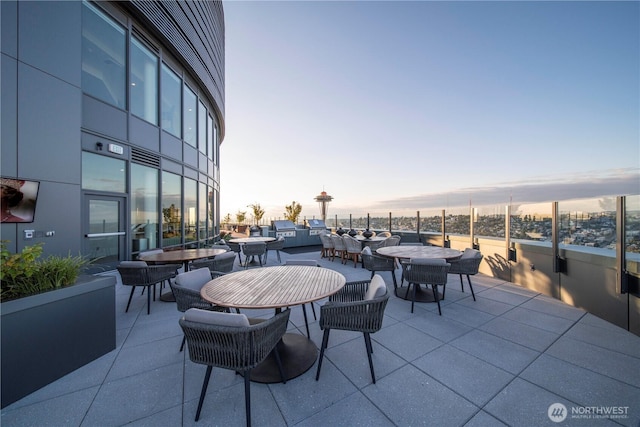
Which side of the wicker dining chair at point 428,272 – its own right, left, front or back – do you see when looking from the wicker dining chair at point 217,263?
left

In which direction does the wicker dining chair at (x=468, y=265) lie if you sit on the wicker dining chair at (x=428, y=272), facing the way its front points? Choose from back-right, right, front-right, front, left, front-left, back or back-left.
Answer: front-right

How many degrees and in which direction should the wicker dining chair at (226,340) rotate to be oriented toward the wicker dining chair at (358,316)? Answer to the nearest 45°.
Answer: approximately 45° to its right

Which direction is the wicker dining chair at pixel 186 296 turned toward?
to the viewer's right

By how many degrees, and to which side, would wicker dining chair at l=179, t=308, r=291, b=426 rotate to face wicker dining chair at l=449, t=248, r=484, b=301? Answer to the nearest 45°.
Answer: approximately 45° to its right

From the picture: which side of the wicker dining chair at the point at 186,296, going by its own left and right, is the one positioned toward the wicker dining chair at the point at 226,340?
right

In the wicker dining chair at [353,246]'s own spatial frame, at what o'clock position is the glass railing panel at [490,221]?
The glass railing panel is roughly at 2 o'clock from the wicker dining chair.

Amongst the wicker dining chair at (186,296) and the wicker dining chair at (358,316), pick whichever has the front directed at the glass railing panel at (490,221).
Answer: the wicker dining chair at (186,296)

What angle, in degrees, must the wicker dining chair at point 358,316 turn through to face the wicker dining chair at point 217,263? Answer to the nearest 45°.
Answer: approximately 45° to its right

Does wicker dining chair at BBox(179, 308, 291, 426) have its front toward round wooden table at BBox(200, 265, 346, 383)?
yes

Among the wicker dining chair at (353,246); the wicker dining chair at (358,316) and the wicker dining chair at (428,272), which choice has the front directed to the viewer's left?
the wicker dining chair at (358,316)

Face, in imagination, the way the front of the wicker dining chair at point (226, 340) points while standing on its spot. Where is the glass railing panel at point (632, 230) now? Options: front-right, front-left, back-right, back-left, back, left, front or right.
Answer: front-right

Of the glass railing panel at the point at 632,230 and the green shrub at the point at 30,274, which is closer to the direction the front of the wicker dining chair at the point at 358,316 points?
the green shrub

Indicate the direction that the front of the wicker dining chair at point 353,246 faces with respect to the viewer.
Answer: facing away from the viewer and to the right of the viewer

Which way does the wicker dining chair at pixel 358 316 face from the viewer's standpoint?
to the viewer's left

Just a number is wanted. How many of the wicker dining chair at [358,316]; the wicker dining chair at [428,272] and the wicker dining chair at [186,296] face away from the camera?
1

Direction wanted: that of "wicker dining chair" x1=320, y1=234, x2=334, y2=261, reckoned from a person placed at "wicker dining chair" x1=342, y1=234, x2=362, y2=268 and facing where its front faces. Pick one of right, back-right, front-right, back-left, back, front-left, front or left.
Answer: left
